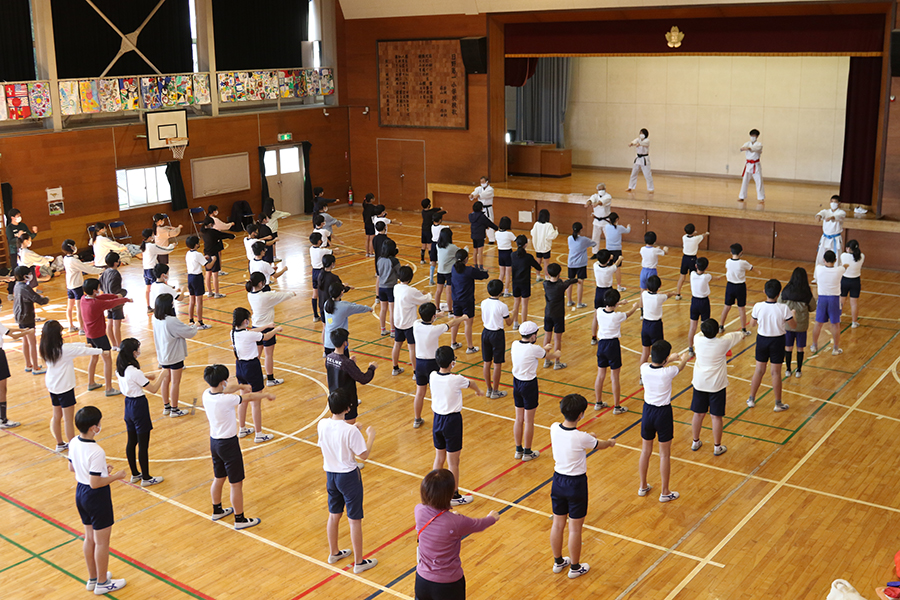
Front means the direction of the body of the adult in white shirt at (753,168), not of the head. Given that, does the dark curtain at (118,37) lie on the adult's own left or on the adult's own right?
on the adult's own right

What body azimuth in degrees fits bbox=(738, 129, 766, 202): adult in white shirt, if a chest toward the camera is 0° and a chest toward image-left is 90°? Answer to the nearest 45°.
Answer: approximately 0°

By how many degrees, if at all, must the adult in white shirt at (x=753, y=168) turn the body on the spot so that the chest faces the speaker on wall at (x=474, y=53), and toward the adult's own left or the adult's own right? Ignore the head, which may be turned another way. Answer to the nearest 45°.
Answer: approximately 90° to the adult's own right

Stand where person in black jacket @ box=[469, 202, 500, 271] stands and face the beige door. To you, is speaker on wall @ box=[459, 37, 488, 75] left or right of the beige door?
right

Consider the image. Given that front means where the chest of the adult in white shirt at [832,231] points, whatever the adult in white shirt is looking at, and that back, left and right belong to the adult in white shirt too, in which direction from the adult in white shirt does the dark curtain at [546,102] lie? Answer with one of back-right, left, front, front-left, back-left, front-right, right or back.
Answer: back-right

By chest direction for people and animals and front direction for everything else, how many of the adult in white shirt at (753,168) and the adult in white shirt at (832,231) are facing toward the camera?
2

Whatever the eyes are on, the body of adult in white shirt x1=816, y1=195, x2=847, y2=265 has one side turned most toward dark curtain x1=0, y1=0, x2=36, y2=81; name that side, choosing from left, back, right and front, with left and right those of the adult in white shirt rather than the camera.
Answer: right
